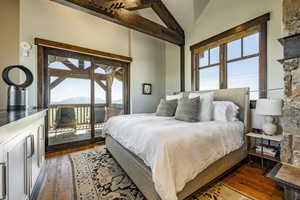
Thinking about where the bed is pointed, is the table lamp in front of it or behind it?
behind

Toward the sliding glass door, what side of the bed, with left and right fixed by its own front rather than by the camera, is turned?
right

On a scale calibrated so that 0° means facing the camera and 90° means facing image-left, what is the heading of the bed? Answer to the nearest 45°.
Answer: approximately 45°

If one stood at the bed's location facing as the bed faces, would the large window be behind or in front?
behind
